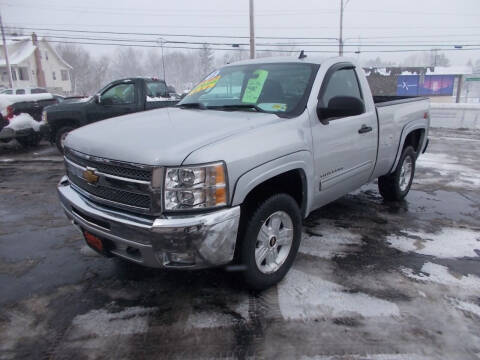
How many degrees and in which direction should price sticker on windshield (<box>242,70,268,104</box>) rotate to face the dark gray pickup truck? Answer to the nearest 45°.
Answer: approximately 90° to its right

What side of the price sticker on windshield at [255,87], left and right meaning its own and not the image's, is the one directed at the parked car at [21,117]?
right

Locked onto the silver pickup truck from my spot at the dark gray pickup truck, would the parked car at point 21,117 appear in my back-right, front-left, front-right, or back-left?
back-right

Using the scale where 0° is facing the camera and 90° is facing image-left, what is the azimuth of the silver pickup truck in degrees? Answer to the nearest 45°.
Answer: approximately 45°

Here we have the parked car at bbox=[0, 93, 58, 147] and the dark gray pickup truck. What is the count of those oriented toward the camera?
0

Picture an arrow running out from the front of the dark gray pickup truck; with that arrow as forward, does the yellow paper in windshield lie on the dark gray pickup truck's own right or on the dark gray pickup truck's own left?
on the dark gray pickup truck's own left

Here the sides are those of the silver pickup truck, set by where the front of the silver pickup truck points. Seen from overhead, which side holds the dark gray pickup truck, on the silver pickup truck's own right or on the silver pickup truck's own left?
on the silver pickup truck's own right

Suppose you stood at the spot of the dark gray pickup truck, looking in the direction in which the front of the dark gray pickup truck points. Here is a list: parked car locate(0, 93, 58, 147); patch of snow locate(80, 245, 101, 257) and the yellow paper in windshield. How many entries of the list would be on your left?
2

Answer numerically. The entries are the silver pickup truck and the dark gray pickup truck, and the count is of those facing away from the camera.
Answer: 0

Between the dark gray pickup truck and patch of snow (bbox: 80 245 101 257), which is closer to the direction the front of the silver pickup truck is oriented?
the patch of snow

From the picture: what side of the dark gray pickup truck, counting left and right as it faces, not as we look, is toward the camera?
left

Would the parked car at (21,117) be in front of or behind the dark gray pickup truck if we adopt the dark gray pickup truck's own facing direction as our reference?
in front
